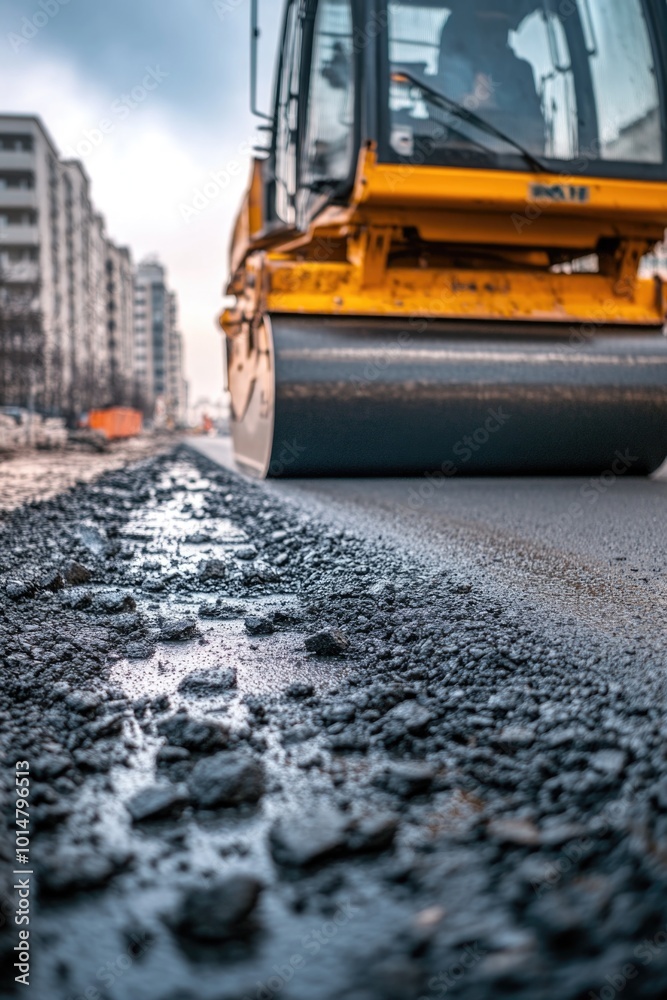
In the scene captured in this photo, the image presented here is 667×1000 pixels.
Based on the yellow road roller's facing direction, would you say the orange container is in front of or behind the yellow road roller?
behind

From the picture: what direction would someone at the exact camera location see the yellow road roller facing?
facing the viewer
